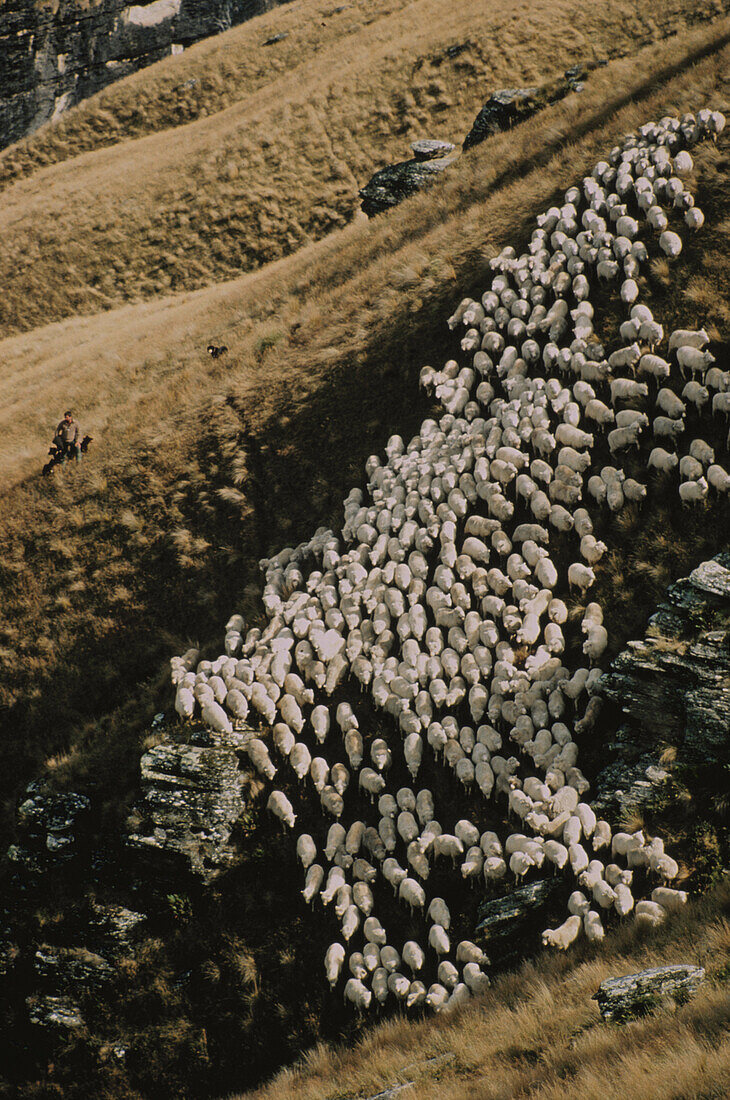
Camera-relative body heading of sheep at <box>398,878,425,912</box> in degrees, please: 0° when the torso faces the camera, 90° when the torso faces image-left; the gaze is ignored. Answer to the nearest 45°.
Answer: approximately 315°

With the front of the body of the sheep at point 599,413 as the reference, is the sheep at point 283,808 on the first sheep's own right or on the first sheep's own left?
on the first sheep's own right

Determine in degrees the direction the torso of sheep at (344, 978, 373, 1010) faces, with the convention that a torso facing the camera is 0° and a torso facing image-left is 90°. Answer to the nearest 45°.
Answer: approximately 315°

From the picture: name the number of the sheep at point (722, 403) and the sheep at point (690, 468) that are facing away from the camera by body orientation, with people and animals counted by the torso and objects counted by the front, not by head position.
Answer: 0

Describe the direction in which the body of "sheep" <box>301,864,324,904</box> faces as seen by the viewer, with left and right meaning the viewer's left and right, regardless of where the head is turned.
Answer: facing the viewer

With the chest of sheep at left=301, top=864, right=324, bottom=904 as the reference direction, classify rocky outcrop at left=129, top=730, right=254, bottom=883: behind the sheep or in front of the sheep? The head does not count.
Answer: behind
